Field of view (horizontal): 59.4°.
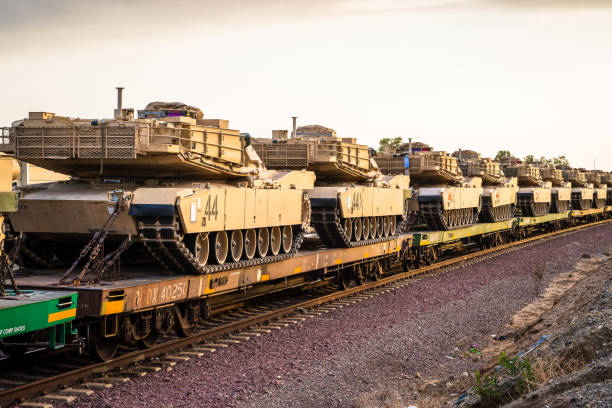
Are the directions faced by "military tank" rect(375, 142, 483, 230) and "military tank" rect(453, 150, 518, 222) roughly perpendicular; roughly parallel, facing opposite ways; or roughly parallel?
roughly parallel
